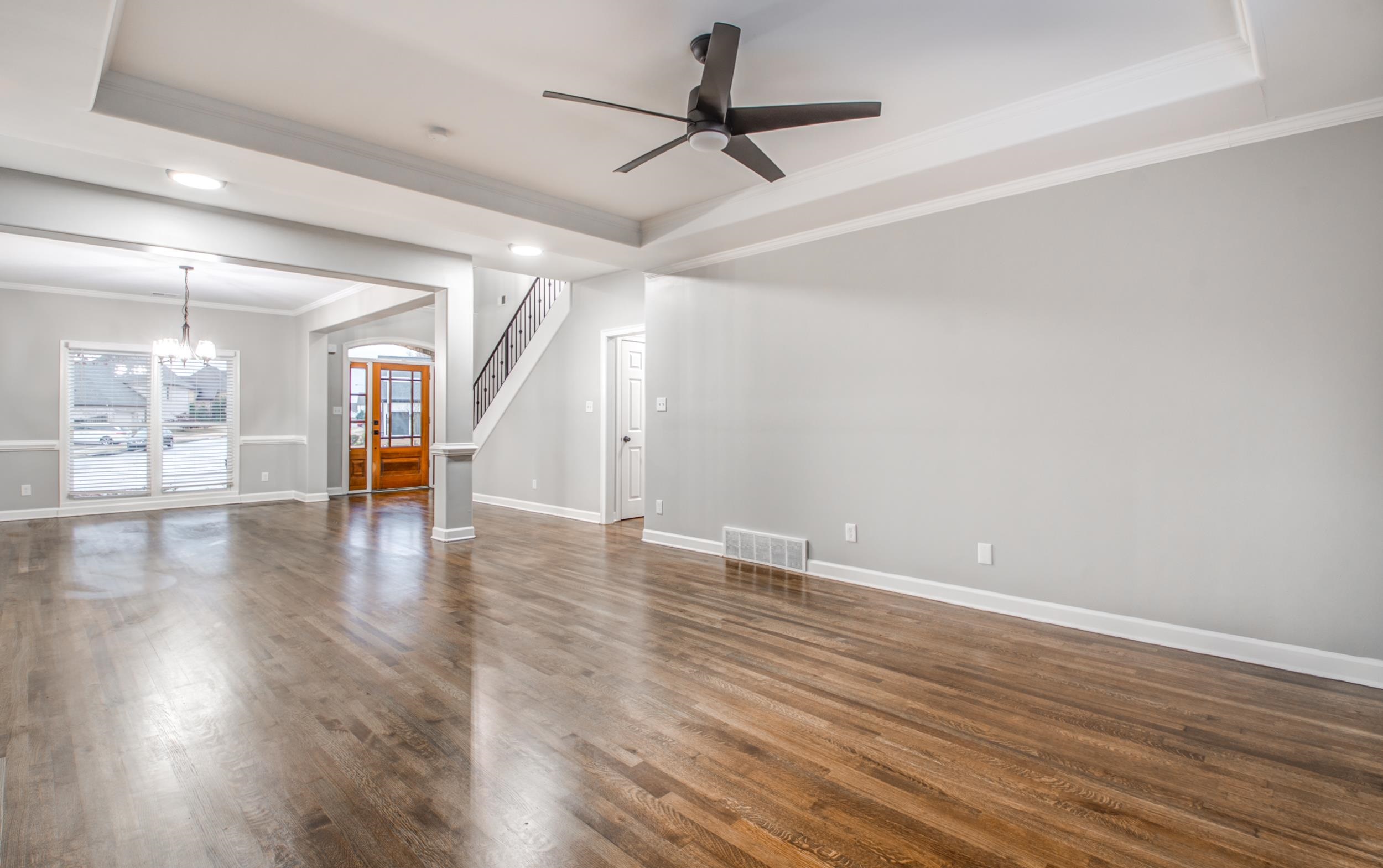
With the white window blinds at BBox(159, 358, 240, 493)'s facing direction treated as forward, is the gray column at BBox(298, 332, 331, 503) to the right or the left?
on its left

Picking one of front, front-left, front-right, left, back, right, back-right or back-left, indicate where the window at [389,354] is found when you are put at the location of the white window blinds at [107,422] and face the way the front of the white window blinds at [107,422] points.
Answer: left

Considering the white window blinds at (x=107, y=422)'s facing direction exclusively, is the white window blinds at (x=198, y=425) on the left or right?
on its left

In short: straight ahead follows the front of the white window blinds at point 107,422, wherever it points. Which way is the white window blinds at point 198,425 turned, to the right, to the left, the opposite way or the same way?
the same way

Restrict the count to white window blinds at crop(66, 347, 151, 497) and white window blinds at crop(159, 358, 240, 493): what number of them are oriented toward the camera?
2

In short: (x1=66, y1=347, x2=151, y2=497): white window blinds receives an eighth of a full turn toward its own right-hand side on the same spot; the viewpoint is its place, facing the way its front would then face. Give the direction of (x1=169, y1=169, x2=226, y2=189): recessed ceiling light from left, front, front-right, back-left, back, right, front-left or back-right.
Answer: front-left

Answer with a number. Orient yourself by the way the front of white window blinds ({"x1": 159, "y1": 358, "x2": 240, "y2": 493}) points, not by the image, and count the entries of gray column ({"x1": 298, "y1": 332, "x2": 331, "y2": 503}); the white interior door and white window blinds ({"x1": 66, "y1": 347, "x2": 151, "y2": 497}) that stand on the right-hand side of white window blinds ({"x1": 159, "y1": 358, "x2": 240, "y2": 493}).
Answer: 1

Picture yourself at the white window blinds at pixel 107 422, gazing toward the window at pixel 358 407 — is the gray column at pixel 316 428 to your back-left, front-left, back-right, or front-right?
front-right

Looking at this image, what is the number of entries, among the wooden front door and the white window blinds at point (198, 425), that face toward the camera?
2

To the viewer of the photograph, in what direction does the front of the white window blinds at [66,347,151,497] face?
facing the viewer

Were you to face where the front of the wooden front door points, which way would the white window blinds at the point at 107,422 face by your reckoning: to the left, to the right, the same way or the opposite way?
the same way

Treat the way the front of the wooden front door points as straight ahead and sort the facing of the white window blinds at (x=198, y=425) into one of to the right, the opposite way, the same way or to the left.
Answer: the same way

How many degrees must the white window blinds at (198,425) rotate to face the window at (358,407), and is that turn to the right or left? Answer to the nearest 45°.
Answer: approximately 90° to its left

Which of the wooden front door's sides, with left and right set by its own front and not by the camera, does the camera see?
front

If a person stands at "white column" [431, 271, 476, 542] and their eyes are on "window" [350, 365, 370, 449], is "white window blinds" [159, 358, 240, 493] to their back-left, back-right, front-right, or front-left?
front-left
